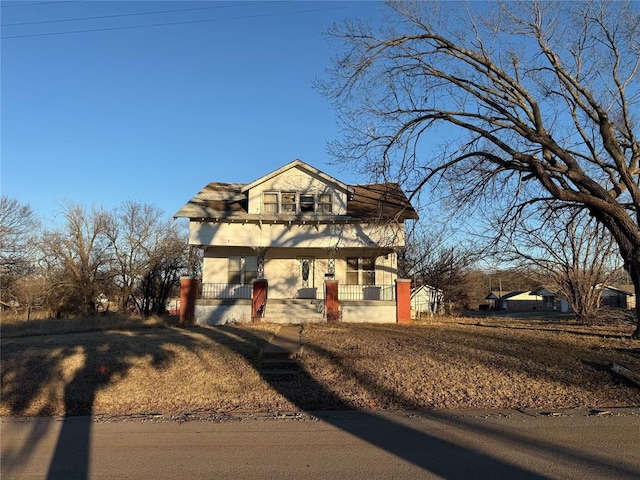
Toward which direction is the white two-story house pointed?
toward the camera

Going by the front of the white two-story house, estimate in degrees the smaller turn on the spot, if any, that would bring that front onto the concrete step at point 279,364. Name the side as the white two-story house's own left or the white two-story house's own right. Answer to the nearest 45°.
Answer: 0° — it already faces it

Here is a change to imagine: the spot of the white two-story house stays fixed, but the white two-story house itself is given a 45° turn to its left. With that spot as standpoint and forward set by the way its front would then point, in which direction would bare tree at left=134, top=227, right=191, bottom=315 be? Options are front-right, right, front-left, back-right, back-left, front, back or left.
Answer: back
